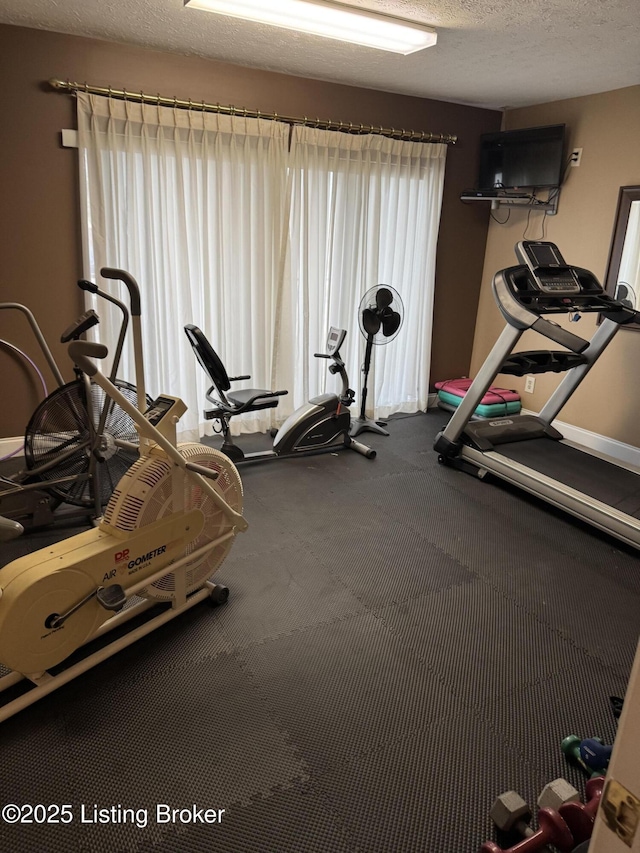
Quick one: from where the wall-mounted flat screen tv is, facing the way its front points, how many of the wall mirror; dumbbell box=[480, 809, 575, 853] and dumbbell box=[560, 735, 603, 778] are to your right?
0

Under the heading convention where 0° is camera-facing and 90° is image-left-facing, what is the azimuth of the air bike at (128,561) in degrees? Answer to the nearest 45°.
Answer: approximately 225°

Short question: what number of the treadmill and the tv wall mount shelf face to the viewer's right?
0

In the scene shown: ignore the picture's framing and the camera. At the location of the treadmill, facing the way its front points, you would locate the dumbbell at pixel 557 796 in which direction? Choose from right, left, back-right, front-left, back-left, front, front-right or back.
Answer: back-left

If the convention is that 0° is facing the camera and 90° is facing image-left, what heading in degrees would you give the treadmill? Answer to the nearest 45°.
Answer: approximately 135°

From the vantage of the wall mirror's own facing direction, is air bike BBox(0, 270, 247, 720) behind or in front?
in front

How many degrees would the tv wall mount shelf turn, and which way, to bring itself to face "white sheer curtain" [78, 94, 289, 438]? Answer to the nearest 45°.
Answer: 0° — it already faces it

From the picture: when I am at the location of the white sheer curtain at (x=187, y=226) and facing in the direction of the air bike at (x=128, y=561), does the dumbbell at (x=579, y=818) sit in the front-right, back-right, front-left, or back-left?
front-left

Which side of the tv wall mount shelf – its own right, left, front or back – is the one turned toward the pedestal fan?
front

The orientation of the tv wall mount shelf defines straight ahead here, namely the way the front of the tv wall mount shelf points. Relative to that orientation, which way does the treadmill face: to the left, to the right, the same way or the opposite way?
to the right

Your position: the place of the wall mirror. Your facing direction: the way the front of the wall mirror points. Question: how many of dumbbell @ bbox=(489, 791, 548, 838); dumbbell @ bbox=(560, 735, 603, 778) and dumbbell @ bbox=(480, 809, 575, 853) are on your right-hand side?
0

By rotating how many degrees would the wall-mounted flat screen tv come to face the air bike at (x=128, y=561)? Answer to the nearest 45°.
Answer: approximately 45° to its left

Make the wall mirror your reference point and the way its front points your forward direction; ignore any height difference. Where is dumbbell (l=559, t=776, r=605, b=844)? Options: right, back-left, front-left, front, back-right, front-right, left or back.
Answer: front-left

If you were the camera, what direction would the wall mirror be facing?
facing the viewer and to the left of the viewer

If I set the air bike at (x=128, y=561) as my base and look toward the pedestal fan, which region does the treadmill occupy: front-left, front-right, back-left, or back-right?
front-right

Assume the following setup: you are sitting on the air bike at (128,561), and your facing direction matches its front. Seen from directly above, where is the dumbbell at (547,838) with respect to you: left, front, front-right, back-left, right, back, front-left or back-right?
right

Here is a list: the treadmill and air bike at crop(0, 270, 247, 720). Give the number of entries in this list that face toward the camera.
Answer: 0

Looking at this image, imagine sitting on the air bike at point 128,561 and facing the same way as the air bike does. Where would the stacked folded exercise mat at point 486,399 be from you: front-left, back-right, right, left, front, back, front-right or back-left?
front
